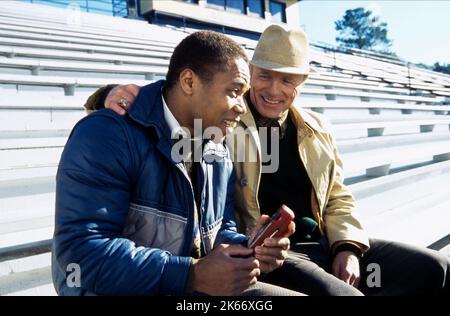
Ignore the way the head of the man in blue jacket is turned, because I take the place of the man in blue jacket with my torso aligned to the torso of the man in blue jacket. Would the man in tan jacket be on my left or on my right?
on my left

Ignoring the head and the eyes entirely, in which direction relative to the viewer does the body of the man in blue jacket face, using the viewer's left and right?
facing the viewer and to the right of the viewer

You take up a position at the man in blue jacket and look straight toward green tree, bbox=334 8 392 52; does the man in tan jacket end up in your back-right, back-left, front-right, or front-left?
front-right

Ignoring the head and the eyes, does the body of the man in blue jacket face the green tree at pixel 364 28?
no

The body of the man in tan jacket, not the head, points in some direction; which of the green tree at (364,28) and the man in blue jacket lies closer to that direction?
the man in blue jacket

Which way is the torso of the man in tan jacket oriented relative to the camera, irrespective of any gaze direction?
toward the camera

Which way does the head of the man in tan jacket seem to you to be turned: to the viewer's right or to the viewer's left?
to the viewer's left

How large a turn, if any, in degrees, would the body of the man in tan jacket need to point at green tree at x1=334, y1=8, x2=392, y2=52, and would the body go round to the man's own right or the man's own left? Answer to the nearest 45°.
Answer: approximately 180°

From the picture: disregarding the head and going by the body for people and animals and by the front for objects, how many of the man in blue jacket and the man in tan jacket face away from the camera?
0

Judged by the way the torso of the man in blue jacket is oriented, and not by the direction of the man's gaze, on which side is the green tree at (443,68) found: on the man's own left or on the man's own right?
on the man's own left

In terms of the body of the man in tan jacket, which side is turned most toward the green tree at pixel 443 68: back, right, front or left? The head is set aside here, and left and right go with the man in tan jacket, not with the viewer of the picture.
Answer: back
